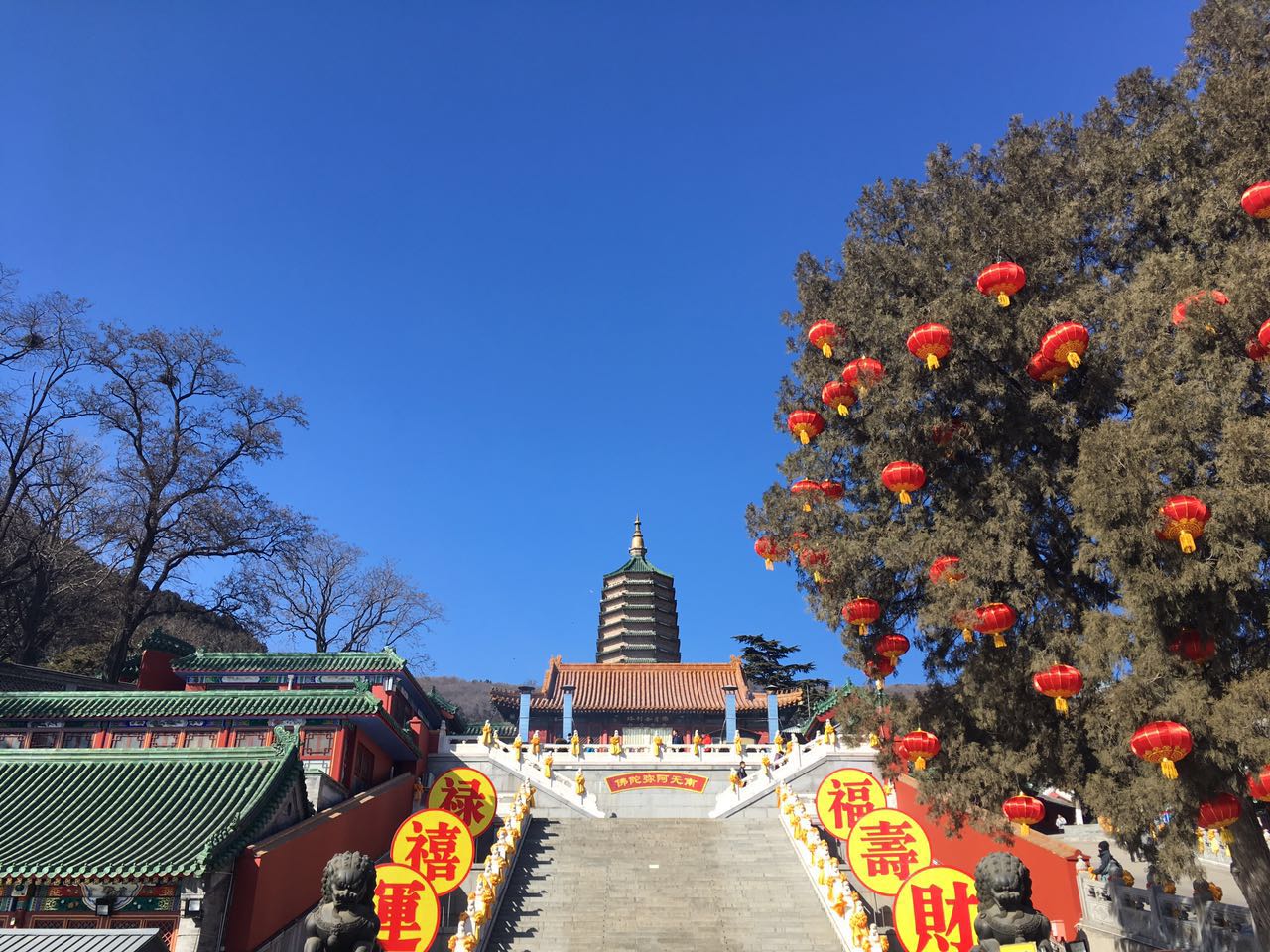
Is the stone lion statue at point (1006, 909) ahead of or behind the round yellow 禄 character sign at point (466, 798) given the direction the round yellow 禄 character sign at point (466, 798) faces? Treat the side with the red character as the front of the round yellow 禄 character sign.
ahead

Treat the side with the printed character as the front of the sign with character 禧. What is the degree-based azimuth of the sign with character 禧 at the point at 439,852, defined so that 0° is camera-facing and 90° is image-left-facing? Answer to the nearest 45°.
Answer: approximately 0°

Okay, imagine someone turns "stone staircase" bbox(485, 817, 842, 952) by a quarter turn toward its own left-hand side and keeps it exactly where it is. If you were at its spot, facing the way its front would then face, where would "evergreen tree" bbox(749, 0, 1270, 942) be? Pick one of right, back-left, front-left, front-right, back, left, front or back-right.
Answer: front-right

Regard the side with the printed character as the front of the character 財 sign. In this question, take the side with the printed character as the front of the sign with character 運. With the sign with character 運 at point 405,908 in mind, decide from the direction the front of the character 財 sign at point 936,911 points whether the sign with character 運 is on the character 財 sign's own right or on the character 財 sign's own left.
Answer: on the character 財 sign's own right

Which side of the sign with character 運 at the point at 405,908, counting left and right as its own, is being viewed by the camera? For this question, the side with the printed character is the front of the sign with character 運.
front

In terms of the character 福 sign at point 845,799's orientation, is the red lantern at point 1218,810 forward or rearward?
forward

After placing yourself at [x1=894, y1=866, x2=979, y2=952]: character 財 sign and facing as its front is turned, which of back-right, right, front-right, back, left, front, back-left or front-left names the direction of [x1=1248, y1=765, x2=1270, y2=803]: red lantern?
front-left
